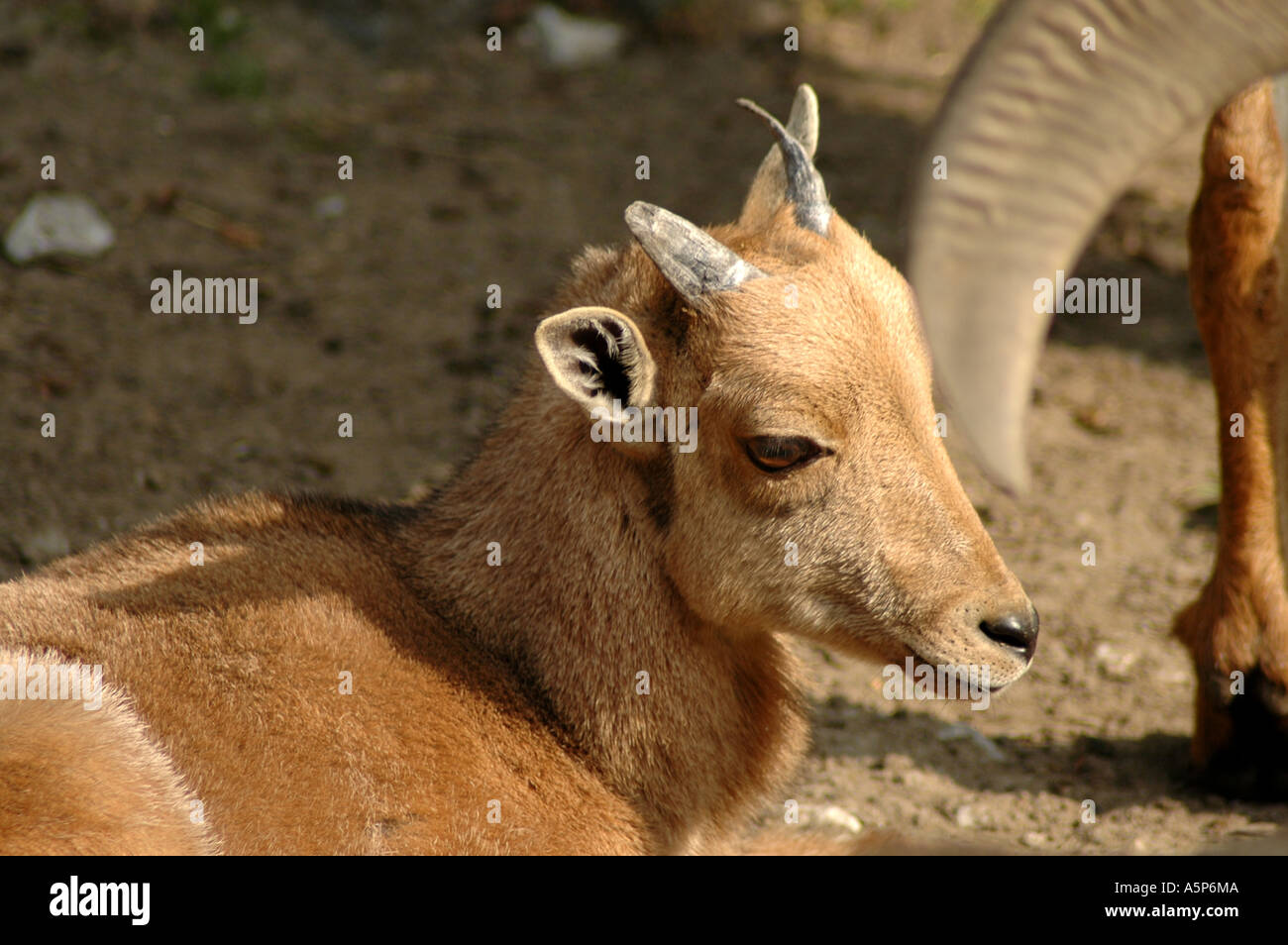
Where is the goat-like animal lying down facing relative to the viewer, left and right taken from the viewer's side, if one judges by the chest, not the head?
facing to the right of the viewer

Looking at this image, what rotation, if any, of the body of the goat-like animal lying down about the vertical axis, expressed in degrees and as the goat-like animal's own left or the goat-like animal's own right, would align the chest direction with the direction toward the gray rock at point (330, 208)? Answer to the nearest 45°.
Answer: approximately 90° to the goat-like animal's own left

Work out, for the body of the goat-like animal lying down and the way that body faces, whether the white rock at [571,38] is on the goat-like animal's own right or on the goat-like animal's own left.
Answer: on the goat-like animal's own left

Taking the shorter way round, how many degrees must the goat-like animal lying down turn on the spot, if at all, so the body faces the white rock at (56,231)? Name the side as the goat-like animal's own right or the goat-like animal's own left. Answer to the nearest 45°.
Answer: approximately 135° to the goat-like animal's own left
